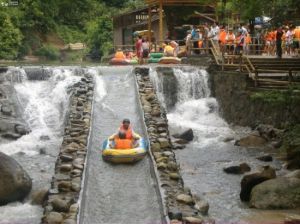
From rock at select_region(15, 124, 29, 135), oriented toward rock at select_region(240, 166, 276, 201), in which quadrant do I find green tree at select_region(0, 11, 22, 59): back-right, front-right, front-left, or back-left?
back-left

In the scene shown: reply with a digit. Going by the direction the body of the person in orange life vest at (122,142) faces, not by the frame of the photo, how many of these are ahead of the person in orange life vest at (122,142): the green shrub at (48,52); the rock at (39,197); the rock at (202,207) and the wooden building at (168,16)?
2
